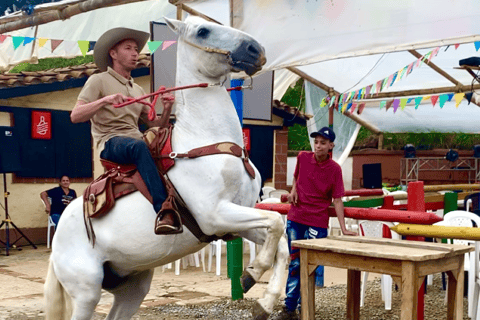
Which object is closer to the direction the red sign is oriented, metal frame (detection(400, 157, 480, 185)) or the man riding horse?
the man riding horse

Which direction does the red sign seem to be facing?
toward the camera

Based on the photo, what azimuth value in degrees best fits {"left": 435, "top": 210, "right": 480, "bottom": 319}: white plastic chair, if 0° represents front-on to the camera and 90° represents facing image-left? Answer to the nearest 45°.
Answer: approximately 45°

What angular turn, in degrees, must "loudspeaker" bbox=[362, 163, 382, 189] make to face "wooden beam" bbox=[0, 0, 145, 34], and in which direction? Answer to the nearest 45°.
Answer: approximately 45° to its right

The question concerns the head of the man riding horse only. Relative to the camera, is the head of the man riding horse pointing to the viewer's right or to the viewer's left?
to the viewer's right

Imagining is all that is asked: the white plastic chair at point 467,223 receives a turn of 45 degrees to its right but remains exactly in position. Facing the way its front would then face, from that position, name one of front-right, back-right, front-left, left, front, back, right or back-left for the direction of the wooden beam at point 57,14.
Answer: front

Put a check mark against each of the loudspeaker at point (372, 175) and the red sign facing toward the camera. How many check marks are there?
2

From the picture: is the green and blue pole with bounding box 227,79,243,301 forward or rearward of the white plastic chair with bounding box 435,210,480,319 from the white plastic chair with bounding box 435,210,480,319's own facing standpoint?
forward

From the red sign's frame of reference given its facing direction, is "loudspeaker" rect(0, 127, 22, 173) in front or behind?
in front

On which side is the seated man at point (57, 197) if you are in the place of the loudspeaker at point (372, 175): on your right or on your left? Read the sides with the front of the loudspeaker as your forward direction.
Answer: on your right

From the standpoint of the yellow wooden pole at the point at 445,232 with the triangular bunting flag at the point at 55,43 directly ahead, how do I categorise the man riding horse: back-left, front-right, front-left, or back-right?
front-left

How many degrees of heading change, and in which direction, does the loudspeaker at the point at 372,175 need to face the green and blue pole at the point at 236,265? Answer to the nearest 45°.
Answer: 0° — it already faces it

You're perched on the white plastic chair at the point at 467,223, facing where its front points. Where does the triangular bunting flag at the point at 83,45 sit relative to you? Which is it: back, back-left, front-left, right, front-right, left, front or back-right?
front-right

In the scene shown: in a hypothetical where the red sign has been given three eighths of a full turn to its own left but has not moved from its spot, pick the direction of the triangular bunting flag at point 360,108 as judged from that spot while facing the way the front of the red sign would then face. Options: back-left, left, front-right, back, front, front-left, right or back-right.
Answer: front-right

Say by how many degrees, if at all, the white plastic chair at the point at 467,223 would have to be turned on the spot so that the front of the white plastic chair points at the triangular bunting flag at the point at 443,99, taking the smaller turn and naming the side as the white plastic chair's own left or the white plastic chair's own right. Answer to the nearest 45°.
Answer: approximately 135° to the white plastic chair's own right

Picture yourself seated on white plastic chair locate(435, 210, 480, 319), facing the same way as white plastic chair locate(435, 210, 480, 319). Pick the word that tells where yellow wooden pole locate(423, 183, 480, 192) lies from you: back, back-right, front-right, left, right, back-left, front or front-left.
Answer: back-right

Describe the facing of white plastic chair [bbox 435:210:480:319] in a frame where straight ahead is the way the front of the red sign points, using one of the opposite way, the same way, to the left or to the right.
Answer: to the right

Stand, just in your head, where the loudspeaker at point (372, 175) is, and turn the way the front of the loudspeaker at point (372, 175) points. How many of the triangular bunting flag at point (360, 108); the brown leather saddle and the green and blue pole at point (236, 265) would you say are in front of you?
3

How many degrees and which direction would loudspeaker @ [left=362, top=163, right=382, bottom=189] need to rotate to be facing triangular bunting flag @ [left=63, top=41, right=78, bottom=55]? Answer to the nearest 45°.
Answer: approximately 45° to its right

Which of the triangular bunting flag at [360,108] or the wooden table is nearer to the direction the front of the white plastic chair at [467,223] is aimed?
the wooden table

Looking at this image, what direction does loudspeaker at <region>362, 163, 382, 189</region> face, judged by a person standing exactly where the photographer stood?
facing the viewer
